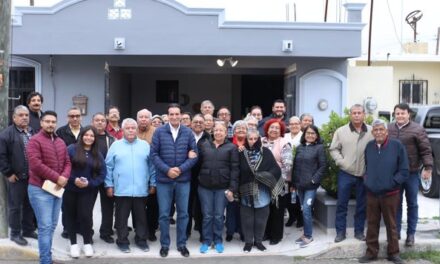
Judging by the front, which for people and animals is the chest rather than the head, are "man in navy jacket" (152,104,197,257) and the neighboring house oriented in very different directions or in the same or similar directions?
same or similar directions

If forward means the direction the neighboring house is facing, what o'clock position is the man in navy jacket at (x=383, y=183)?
The man in navy jacket is roughly at 12 o'clock from the neighboring house.

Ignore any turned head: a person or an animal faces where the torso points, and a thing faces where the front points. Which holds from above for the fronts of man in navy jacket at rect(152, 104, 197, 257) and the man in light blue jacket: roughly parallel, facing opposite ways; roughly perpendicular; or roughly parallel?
roughly parallel

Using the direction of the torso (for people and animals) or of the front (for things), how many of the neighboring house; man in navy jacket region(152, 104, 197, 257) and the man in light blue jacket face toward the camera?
3

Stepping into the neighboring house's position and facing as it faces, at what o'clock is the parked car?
The parked car is roughly at 12 o'clock from the neighboring house.

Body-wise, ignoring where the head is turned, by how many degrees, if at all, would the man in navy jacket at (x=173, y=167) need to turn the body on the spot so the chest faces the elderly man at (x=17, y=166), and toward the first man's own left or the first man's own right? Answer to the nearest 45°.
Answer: approximately 90° to the first man's own right

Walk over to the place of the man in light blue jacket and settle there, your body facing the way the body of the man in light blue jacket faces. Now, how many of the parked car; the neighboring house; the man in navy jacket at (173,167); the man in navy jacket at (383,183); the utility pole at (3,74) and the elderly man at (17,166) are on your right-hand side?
2

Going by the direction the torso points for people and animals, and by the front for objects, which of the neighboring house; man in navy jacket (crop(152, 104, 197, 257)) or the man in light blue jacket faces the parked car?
the neighboring house

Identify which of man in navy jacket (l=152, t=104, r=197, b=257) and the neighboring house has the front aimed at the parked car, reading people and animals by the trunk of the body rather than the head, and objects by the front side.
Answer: the neighboring house

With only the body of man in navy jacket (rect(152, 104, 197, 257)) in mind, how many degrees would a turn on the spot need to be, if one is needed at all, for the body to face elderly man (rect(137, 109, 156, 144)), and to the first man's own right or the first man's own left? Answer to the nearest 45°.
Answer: approximately 135° to the first man's own right

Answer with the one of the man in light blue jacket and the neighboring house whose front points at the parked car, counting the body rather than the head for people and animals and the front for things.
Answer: the neighboring house

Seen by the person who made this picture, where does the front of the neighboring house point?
facing the viewer

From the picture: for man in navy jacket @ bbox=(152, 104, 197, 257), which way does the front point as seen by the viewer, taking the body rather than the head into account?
toward the camera

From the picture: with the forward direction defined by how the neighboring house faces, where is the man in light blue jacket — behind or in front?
in front
